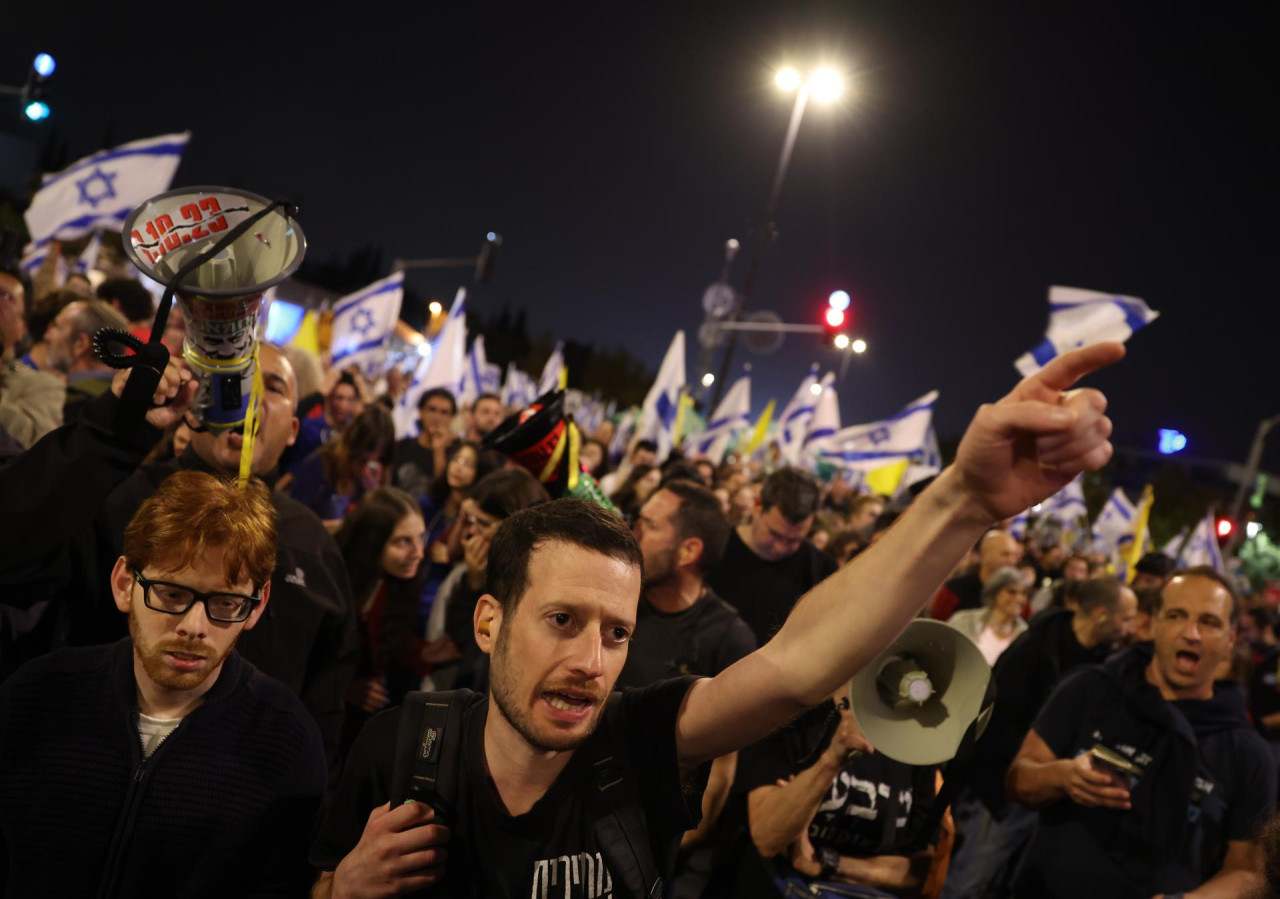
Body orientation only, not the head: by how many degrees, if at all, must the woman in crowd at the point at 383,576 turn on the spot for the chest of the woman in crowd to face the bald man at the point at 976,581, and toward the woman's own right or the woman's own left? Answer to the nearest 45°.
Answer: approximately 90° to the woman's own left

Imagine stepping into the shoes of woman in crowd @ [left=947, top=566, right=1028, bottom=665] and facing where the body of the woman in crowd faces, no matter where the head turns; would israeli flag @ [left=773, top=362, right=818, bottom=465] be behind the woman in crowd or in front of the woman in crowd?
behind

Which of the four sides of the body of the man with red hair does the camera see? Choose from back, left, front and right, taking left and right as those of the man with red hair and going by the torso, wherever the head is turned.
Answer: front

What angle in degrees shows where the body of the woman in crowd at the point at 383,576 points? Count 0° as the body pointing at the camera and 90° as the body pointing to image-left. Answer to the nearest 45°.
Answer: approximately 315°

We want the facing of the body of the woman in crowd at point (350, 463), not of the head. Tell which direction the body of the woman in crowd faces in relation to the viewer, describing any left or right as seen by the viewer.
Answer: facing the viewer and to the right of the viewer

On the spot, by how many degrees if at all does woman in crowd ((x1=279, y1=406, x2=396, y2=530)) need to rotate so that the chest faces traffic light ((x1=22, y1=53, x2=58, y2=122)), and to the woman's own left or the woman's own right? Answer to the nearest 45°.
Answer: approximately 180°

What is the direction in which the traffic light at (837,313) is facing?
toward the camera

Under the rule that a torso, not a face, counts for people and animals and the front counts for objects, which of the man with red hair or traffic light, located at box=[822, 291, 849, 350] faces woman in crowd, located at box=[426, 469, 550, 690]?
the traffic light

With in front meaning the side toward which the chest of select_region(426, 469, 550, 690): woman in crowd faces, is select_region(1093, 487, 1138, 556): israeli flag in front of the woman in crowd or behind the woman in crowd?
behind

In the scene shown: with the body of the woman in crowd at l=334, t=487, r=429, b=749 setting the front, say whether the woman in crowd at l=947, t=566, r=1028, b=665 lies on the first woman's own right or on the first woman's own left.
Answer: on the first woman's own left

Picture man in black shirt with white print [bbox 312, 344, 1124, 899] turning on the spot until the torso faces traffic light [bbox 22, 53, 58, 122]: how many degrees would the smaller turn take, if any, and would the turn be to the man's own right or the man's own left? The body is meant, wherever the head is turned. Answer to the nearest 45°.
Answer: approximately 180°

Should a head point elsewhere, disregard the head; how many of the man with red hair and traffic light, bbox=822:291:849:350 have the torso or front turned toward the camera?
2

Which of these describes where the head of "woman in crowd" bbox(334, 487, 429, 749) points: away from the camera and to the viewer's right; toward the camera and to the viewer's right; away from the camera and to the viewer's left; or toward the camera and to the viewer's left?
toward the camera and to the viewer's right
